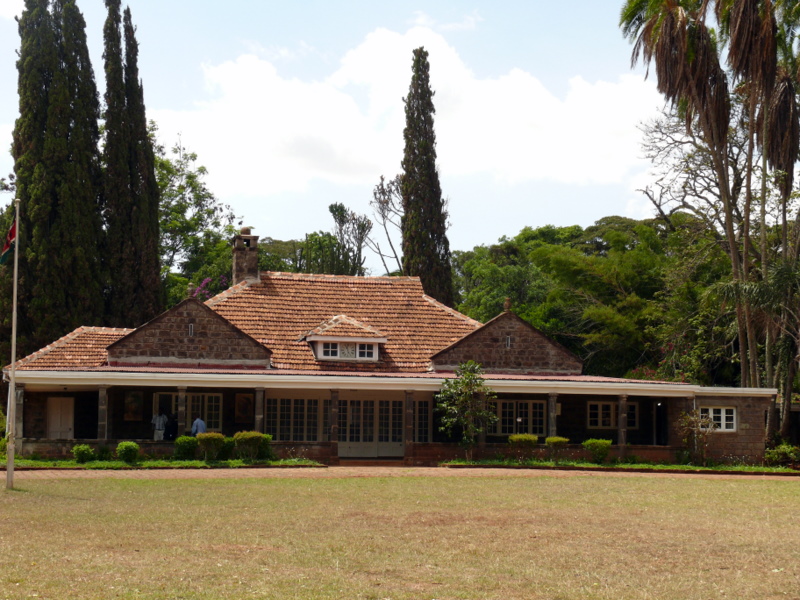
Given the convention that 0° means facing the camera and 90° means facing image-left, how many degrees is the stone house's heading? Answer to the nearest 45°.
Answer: approximately 0°

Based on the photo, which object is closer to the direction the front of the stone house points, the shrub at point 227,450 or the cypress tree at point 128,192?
the shrub

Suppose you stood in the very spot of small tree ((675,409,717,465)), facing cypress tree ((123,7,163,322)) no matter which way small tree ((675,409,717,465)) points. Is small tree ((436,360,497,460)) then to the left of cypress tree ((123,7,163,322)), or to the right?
left

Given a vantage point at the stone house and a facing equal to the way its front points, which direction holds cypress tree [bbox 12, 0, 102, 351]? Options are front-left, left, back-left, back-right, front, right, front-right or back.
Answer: back-right

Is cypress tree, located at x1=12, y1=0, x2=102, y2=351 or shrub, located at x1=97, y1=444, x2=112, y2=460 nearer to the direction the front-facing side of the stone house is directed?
the shrub

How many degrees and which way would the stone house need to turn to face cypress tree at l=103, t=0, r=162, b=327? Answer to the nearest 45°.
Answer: approximately 135° to its right

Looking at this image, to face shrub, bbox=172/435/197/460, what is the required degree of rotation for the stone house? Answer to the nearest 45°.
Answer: approximately 45° to its right

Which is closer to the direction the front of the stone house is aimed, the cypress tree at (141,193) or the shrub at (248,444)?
the shrub
